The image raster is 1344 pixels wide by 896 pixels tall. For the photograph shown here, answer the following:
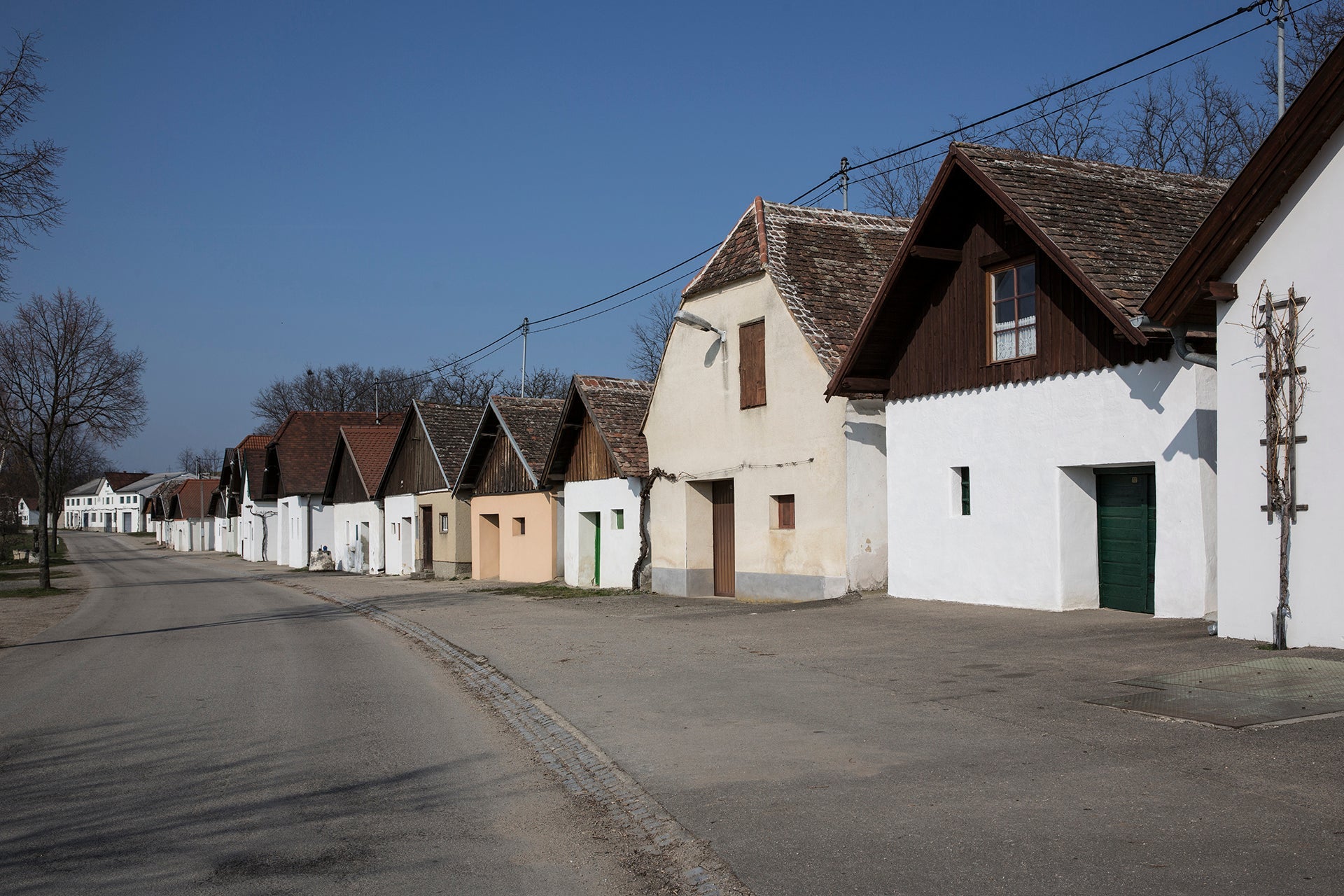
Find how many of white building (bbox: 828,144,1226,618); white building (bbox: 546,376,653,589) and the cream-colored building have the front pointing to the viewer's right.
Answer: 0

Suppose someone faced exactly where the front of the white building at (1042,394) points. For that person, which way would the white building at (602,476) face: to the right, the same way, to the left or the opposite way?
the same way

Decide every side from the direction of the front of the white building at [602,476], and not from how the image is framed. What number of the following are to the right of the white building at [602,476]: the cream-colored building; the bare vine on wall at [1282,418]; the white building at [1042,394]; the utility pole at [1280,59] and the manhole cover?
0

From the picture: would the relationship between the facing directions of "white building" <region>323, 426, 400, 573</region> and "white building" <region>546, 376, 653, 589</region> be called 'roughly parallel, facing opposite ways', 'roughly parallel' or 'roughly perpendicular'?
roughly parallel

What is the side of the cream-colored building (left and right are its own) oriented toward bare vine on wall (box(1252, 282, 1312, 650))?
left

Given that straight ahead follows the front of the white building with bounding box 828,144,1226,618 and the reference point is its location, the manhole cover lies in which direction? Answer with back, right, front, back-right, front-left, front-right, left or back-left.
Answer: front-left

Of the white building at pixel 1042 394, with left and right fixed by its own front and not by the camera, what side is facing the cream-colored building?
right

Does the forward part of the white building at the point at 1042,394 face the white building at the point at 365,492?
no

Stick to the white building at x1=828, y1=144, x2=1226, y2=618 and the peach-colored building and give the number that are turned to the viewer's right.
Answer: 0

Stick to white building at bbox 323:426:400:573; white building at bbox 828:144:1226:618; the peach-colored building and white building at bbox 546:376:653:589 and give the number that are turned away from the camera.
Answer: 0

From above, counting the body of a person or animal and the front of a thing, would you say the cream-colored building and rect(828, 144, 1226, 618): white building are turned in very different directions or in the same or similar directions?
same or similar directions

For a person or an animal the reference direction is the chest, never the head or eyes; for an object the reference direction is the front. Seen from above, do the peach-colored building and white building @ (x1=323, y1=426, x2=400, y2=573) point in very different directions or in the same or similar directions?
same or similar directions

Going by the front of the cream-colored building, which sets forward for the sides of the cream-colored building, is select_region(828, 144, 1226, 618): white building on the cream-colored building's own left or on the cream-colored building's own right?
on the cream-colored building's own left

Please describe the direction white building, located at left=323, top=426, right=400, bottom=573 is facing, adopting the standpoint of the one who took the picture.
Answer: facing the viewer and to the left of the viewer

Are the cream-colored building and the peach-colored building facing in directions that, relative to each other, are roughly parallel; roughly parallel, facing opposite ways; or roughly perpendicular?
roughly parallel

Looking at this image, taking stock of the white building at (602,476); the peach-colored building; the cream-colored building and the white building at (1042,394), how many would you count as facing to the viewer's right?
0

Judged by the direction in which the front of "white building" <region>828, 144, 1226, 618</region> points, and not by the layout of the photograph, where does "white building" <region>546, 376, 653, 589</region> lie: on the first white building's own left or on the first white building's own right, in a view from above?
on the first white building's own right

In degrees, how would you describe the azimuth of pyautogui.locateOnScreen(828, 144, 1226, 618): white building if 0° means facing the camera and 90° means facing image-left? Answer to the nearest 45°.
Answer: approximately 45°

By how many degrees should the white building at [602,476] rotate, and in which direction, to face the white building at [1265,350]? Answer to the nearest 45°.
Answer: approximately 45° to its left

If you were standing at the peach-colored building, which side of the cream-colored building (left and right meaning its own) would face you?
right

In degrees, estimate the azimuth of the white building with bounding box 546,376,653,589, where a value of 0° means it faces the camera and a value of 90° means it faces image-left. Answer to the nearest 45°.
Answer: approximately 45°
